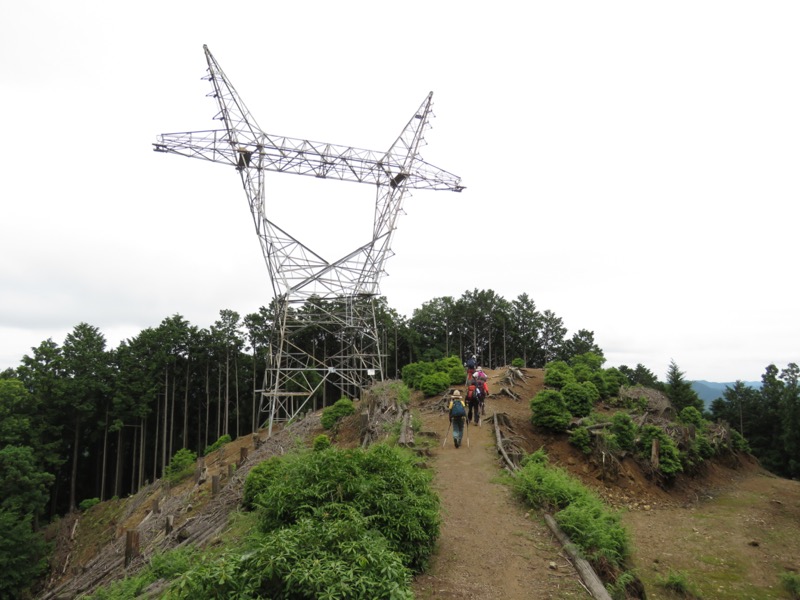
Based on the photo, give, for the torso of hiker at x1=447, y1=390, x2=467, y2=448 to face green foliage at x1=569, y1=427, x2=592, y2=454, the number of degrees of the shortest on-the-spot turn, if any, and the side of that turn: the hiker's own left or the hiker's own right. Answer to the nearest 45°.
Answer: approximately 45° to the hiker's own right

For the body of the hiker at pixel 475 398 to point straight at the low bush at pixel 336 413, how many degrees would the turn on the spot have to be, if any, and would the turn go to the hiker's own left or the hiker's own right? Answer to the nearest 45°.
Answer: approximately 45° to the hiker's own left

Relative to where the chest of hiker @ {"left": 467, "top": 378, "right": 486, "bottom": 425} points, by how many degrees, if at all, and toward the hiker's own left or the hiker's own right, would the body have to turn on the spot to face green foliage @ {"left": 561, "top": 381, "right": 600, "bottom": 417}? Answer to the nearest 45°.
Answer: approximately 45° to the hiker's own right

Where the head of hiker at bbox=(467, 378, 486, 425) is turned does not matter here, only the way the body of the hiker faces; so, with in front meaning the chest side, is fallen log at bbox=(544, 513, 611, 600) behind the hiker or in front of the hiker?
behind

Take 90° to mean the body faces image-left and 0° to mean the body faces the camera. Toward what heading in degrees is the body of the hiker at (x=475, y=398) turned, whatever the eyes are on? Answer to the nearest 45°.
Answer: approximately 180°

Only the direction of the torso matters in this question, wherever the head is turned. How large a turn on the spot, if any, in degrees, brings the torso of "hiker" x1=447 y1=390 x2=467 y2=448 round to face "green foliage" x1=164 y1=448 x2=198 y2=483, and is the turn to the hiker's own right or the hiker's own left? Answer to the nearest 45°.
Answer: approximately 45° to the hiker's own left

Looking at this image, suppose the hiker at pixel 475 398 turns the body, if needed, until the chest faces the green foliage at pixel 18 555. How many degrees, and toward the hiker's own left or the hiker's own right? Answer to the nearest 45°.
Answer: approximately 90° to the hiker's own left

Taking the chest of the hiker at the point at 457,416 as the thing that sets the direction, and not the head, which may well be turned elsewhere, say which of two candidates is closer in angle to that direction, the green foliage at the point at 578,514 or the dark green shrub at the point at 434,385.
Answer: the dark green shrub

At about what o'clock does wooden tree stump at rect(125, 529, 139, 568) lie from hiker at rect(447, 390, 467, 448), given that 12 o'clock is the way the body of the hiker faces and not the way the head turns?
The wooden tree stump is roughly at 8 o'clock from the hiker.

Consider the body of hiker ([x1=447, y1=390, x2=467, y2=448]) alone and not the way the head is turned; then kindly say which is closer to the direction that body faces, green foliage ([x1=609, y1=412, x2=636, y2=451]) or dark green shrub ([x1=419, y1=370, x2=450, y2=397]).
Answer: the dark green shrub

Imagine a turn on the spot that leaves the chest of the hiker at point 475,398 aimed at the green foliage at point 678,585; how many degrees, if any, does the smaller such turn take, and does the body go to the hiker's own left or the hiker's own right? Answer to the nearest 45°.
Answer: approximately 135° to the hiker's own right

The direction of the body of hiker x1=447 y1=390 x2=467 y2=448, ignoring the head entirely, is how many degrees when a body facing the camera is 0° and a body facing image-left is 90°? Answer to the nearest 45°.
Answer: approximately 180°
